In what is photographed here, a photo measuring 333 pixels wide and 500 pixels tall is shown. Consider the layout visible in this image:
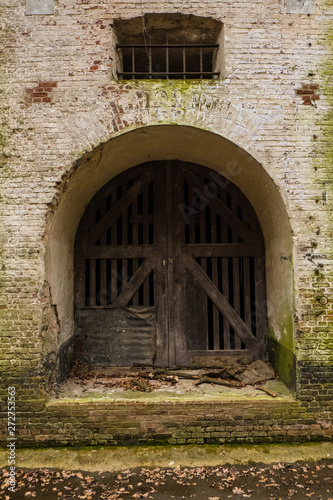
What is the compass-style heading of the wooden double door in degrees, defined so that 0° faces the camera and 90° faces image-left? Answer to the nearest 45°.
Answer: approximately 0°
